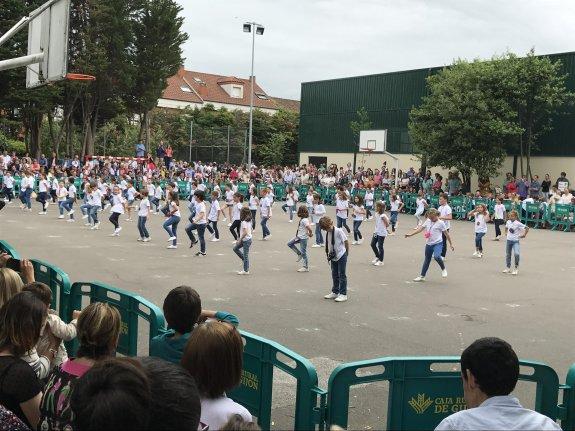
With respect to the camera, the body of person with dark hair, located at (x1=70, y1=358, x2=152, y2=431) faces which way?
away from the camera

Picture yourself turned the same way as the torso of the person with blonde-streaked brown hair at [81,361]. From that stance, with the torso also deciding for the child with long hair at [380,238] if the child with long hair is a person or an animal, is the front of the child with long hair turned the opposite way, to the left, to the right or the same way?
the opposite way

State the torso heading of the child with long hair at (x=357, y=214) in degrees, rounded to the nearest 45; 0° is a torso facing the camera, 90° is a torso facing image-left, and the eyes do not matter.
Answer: approximately 45°

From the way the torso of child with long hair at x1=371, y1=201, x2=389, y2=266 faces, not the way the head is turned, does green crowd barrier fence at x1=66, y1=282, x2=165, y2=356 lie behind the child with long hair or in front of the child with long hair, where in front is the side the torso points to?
in front

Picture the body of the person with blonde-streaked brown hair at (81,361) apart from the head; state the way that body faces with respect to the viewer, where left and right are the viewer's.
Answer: facing away from the viewer and to the right of the viewer

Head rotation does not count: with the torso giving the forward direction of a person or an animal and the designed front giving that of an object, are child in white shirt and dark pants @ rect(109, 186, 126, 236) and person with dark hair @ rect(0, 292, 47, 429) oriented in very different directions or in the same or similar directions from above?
very different directions

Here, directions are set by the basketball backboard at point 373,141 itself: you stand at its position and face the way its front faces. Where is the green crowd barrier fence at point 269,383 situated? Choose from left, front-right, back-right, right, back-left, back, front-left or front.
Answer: front-left

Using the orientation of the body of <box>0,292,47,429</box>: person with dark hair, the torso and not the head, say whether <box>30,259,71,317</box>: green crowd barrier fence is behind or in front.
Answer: in front

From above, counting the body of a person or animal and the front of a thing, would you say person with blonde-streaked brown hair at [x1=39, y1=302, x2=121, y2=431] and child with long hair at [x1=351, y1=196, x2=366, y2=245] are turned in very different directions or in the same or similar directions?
very different directions

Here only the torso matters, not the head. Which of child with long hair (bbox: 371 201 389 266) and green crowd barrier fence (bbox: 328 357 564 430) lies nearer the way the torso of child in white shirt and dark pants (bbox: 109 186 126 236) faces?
the green crowd barrier fence

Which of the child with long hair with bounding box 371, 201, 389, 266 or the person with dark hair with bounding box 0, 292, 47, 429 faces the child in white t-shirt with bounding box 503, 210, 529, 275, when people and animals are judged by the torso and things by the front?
the person with dark hair

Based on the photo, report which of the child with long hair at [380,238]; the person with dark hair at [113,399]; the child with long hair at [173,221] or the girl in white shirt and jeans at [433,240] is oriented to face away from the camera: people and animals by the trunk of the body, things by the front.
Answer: the person with dark hair

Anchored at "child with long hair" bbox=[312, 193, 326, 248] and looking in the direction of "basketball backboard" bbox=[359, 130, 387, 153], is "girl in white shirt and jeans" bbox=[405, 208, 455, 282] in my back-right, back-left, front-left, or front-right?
back-right

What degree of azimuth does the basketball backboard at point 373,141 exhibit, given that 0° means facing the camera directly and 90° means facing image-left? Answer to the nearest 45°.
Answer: approximately 45°

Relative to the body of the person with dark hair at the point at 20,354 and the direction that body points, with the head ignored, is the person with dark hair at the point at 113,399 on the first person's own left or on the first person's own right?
on the first person's own right

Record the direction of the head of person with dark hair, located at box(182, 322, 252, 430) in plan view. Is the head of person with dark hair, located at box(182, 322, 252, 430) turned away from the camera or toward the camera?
away from the camera
